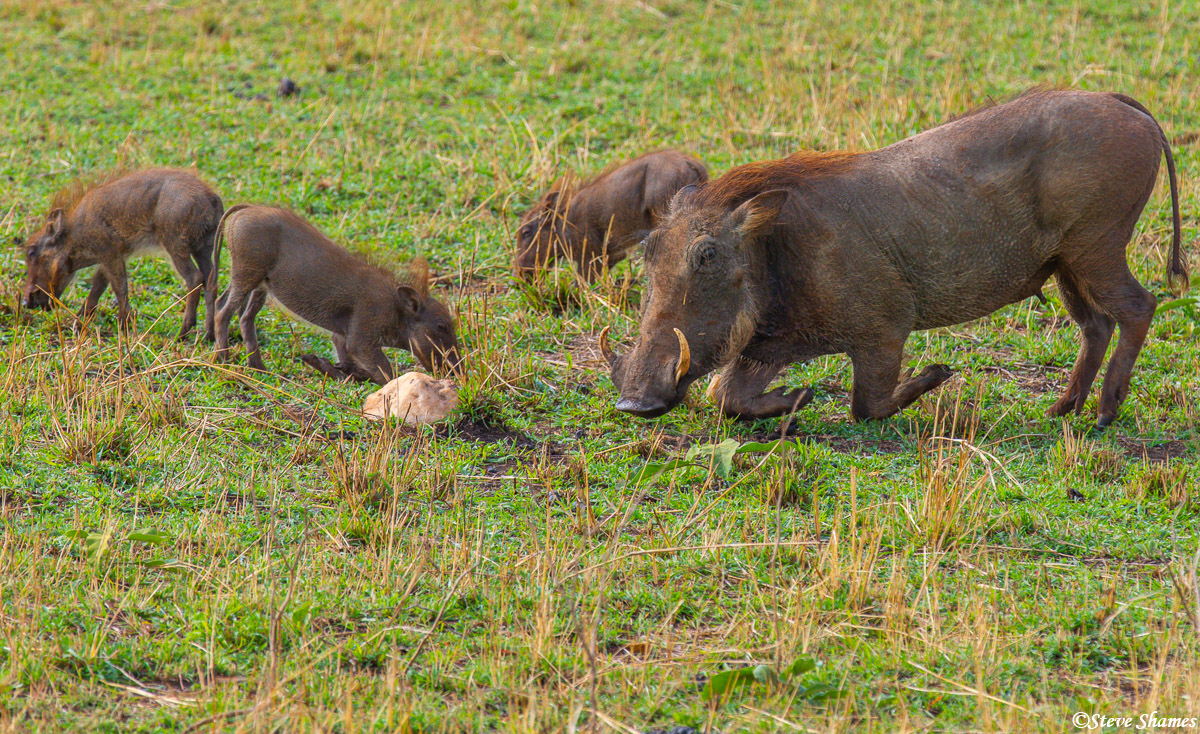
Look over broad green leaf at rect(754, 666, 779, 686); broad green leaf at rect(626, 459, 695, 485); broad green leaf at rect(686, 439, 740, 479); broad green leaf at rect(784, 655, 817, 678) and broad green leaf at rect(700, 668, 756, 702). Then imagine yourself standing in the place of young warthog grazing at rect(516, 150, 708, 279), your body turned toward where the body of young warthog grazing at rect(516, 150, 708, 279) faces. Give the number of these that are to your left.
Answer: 5

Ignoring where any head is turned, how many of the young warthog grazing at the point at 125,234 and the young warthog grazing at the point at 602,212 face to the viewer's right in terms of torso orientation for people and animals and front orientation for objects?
0

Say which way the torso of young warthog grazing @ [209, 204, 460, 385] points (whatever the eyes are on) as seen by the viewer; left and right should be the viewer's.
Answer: facing to the right of the viewer

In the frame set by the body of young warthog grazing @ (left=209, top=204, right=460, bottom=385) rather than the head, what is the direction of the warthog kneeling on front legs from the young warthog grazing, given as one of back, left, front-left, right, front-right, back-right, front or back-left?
front-right

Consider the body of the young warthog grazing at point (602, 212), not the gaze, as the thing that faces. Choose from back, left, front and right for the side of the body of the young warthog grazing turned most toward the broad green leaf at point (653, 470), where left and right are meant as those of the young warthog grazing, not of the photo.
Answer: left

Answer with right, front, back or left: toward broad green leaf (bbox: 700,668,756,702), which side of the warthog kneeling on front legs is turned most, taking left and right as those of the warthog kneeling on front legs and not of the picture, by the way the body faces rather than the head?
left

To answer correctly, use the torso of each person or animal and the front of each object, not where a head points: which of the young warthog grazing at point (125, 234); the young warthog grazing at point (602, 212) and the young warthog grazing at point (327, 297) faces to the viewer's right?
the young warthog grazing at point (327, 297)

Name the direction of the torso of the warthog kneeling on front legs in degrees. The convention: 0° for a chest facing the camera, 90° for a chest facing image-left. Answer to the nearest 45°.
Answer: approximately 90°

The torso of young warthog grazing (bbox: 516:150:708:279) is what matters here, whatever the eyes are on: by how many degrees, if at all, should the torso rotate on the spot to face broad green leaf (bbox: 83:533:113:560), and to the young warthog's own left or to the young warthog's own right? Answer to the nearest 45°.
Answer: approximately 90° to the young warthog's own left

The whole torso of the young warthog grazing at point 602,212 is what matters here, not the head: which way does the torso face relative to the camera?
to the viewer's left

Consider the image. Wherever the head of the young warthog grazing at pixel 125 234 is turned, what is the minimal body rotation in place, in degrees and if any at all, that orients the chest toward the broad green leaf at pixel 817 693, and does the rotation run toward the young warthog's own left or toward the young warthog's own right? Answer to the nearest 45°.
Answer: approximately 90° to the young warthog's own left

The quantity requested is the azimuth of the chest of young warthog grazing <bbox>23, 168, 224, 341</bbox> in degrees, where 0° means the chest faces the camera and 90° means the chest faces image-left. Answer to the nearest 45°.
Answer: approximately 90°

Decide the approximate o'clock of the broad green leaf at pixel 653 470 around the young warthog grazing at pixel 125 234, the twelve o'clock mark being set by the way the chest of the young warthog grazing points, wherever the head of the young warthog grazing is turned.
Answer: The broad green leaf is roughly at 8 o'clock from the young warthog grazing.

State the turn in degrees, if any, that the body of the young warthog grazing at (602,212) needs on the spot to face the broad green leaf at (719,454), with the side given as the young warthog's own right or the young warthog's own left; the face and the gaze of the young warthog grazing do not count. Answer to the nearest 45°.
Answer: approximately 90° to the young warthog's own left
